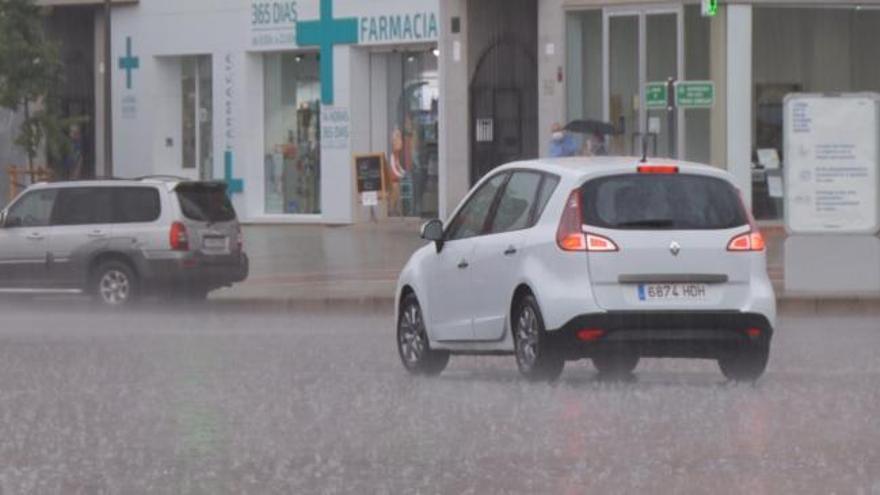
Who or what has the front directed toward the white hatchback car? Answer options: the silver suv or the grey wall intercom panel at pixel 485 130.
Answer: the grey wall intercom panel

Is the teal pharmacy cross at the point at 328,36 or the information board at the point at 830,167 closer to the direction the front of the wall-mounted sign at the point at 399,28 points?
the information board

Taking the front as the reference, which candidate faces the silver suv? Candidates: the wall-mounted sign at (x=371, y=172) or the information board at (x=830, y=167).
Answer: the wall-mounted sign

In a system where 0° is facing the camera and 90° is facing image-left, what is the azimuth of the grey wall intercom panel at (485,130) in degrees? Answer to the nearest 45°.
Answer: approximately 0°
